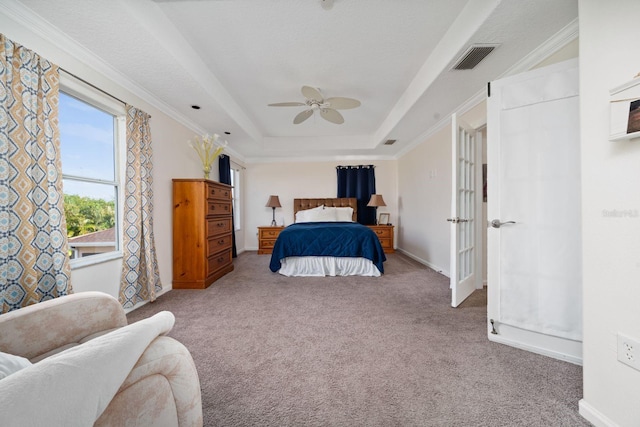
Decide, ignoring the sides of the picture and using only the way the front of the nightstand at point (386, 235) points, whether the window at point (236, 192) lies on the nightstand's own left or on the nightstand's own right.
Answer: on the nightstand's own right

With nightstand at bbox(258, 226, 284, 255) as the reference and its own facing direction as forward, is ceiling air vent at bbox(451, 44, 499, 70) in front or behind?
in front

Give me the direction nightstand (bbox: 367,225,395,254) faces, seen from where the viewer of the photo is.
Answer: facing the viewer

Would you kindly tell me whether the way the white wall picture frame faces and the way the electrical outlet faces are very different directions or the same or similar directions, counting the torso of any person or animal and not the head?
same or similar directions

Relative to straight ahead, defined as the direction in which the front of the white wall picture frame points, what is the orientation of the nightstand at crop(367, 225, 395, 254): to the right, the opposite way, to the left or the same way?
to the left

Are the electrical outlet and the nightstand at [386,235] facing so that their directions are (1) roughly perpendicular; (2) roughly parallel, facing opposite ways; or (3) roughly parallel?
roughly perpendicular

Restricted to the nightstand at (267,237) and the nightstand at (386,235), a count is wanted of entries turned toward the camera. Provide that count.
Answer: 2

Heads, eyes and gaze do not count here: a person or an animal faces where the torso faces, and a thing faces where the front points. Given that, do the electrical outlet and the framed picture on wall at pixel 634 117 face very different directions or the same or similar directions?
same or similar directions

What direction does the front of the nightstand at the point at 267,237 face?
toward the camera

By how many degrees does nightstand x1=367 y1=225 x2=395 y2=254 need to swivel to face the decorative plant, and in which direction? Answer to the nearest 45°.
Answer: approximately 45° to its right

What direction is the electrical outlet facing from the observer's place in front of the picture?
facing the viewer and to the left of the viewer
